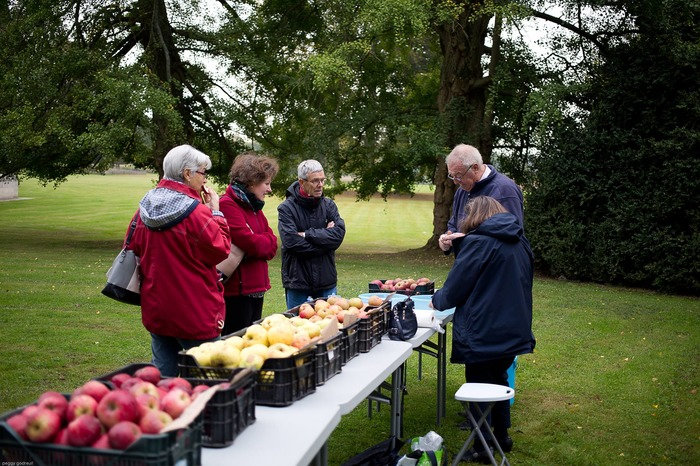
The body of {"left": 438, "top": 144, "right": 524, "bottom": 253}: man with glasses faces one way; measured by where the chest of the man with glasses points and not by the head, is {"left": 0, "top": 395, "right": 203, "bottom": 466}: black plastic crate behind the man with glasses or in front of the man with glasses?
in front

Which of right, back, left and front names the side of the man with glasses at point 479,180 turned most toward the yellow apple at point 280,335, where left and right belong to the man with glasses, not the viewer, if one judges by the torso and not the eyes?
front

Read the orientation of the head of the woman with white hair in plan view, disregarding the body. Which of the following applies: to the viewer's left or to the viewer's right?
to the viewer's right

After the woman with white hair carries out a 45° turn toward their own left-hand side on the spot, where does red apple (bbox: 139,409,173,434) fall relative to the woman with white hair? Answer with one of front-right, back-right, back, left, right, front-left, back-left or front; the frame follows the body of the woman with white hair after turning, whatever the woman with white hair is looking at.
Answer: back

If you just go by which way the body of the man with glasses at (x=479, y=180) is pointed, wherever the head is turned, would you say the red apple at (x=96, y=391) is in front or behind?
in front

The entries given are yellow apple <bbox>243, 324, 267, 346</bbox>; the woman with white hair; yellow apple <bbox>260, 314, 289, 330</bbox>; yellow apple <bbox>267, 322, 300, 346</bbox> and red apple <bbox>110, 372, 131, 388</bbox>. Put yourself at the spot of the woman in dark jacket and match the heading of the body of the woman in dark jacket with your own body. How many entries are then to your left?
5

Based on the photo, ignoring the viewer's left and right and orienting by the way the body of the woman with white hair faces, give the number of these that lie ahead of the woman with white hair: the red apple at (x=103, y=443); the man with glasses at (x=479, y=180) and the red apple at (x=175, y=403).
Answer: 1

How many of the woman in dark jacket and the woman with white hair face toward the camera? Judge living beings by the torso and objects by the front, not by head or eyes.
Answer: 0

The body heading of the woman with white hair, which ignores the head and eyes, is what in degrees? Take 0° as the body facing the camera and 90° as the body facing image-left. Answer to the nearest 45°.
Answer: approximately 225°

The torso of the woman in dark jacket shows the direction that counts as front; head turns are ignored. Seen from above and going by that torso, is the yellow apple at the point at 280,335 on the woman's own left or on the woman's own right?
on the woman's own left

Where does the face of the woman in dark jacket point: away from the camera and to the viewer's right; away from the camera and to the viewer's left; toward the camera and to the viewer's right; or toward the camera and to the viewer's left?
away from the camera and to the viewer's left

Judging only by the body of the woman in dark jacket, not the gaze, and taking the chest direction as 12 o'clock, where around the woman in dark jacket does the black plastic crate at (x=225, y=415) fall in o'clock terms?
The black plastic crate is roughly at 8 o'clock from the woman in dark jacket.

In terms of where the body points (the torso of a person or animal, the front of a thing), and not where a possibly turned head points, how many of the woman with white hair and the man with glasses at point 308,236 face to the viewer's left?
0

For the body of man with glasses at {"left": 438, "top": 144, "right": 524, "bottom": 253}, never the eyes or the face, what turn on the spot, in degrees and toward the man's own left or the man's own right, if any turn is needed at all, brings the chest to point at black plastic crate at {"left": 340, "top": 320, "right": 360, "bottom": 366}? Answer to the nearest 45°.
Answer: approximately 45° to the man's own left

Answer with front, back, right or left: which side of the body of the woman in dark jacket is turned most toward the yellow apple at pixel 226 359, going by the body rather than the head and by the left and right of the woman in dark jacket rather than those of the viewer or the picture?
left

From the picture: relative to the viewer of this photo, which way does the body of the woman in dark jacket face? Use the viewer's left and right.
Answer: facing away from the viewer and to the left of the viewer

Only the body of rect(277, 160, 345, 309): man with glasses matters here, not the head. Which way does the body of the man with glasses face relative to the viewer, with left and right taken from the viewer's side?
facing the viewer and to the right of the viewer
